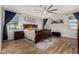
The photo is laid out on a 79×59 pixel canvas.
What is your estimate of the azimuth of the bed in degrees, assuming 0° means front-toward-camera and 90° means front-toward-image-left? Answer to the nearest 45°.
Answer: approximately 315°

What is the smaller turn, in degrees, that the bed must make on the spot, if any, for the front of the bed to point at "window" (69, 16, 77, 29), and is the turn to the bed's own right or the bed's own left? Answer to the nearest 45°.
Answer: approximately 45° to the bed's own left
